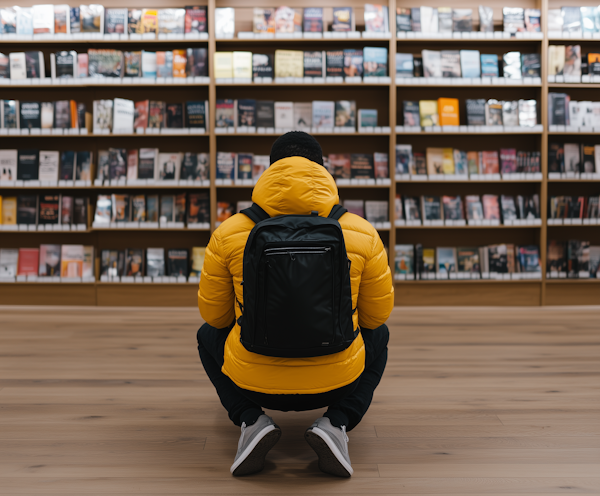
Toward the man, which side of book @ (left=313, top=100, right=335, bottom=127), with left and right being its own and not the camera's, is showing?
front

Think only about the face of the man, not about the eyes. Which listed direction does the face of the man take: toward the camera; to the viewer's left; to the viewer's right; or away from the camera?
away from the camera

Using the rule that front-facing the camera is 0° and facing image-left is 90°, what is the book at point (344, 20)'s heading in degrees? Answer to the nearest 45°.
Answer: approximately 0°

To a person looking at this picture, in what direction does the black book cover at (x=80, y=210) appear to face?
facing the viewer

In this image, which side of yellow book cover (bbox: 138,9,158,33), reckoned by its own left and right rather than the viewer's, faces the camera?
front
